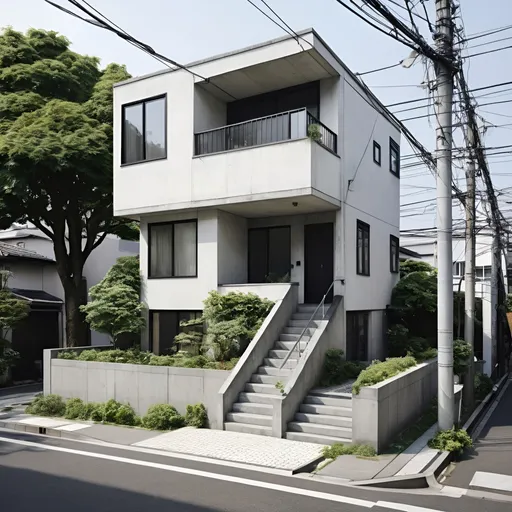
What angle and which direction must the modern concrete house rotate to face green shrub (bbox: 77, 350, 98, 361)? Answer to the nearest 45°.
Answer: approximately 45° to its right

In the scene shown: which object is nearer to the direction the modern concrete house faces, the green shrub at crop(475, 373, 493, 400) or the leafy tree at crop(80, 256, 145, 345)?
the leafy tree

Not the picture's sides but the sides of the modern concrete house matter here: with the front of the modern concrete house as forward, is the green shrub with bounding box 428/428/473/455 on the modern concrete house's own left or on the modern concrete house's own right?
on the modern concrete house's own left

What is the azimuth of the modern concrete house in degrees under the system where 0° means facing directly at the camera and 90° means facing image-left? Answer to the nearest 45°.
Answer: approximately 45°

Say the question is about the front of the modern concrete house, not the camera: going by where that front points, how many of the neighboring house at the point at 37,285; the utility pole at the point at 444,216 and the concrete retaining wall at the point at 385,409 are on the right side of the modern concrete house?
1

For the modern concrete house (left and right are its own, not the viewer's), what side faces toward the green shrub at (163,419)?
front

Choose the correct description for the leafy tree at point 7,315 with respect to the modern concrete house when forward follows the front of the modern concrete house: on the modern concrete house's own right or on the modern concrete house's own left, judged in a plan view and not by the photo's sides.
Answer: on the modern concrete house's own right
